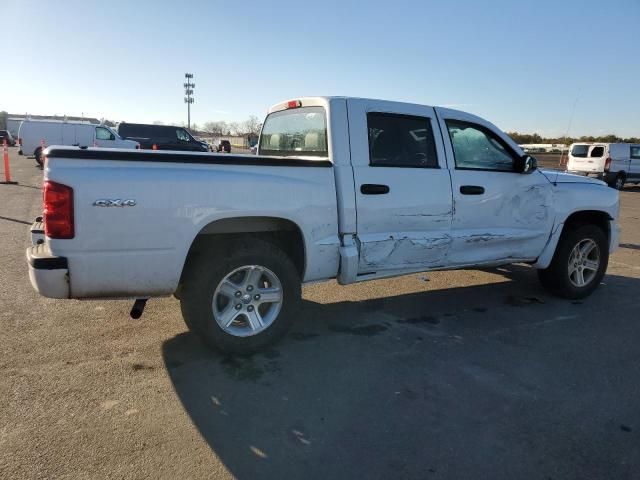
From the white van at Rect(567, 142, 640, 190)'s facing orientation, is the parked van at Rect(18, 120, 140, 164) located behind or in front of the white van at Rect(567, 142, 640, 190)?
behind

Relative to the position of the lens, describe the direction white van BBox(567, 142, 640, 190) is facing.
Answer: facing away from the viewer and to the right of the viewer

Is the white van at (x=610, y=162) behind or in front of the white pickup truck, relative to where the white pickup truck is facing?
in front

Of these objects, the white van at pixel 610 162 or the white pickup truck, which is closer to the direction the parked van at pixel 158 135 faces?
the white van

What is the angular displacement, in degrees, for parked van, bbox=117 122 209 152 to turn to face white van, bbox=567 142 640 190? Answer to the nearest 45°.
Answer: approximately 45° to its right

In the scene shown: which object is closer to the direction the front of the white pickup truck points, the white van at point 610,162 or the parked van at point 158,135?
the white van

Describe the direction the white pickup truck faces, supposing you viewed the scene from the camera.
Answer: facing away from the viewer and to the right of the viewer

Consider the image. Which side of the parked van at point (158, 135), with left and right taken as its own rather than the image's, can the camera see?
right

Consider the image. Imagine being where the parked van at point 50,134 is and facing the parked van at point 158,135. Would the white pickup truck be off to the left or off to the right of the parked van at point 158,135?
right

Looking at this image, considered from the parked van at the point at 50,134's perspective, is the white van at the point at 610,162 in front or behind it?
in front

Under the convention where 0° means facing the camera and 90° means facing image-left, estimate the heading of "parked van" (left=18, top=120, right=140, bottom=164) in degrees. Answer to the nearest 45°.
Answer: approximately 270°

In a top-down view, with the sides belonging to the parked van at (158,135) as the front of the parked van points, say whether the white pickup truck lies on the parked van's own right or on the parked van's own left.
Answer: on the parked van's own right

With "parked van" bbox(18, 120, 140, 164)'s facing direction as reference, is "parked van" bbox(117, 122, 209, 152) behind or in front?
in front

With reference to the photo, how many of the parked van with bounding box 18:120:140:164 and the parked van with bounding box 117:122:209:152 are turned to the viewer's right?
2
